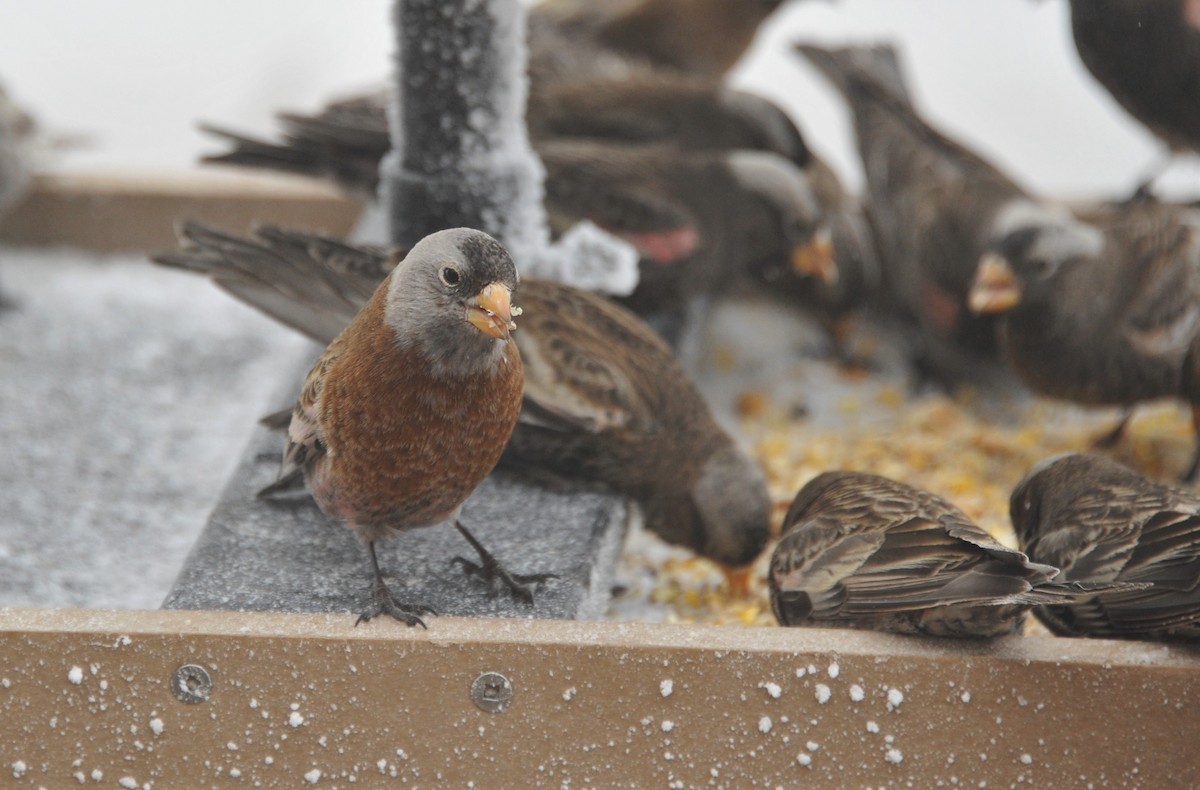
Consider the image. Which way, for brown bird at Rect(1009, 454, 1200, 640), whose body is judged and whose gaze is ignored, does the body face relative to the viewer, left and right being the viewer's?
facing to the left of the viewer

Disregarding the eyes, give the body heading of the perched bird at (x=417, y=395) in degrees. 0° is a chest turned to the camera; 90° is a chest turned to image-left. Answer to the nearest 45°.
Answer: approximately 315°

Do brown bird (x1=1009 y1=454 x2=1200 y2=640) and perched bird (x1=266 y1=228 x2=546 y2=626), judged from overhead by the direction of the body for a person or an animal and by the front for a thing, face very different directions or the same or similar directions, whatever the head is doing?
very different directions

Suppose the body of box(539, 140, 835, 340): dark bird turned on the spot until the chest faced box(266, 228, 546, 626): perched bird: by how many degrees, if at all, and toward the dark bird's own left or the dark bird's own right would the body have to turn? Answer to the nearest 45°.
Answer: approximately 90° to the dark bird's own right

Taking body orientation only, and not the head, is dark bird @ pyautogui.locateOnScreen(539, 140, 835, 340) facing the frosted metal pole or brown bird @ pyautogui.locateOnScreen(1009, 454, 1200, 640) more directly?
the brown bird

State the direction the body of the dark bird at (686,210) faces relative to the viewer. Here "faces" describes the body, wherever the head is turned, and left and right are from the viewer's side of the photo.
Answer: facing to the right of the viewer

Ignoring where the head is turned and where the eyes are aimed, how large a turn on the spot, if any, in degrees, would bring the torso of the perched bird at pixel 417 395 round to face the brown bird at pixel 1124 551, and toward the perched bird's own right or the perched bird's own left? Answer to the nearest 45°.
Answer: approximately 45° to the perched bird's own left

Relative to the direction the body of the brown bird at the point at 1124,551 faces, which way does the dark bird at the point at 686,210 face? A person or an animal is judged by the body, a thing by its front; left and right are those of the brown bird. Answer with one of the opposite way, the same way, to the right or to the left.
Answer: the opposite way

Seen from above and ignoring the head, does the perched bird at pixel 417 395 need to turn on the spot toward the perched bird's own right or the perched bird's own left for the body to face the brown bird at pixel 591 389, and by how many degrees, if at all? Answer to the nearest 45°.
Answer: approximately 90° to the perched bird's own left
